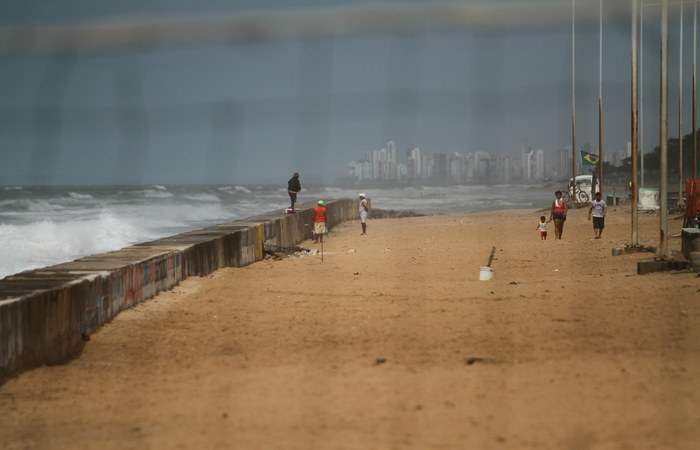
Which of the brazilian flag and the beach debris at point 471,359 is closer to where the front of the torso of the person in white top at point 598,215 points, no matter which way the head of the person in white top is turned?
the beach debris

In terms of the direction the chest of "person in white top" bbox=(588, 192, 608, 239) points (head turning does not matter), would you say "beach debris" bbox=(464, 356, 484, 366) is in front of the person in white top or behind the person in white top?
in front

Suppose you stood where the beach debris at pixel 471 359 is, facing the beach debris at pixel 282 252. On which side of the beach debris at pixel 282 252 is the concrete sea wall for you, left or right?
left

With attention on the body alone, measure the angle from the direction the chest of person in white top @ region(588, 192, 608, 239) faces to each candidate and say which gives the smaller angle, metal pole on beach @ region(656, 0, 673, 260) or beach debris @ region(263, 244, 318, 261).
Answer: the metal pole on beach

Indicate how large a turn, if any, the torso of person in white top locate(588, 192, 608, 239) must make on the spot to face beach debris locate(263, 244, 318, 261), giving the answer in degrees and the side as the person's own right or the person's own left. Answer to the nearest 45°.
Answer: approximately 45° to the person's own right

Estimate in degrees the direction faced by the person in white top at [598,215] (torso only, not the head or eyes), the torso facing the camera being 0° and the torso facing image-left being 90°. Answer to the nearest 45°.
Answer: approximately 0°

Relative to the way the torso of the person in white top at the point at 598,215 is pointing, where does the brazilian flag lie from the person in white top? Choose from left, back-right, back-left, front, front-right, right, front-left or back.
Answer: back
